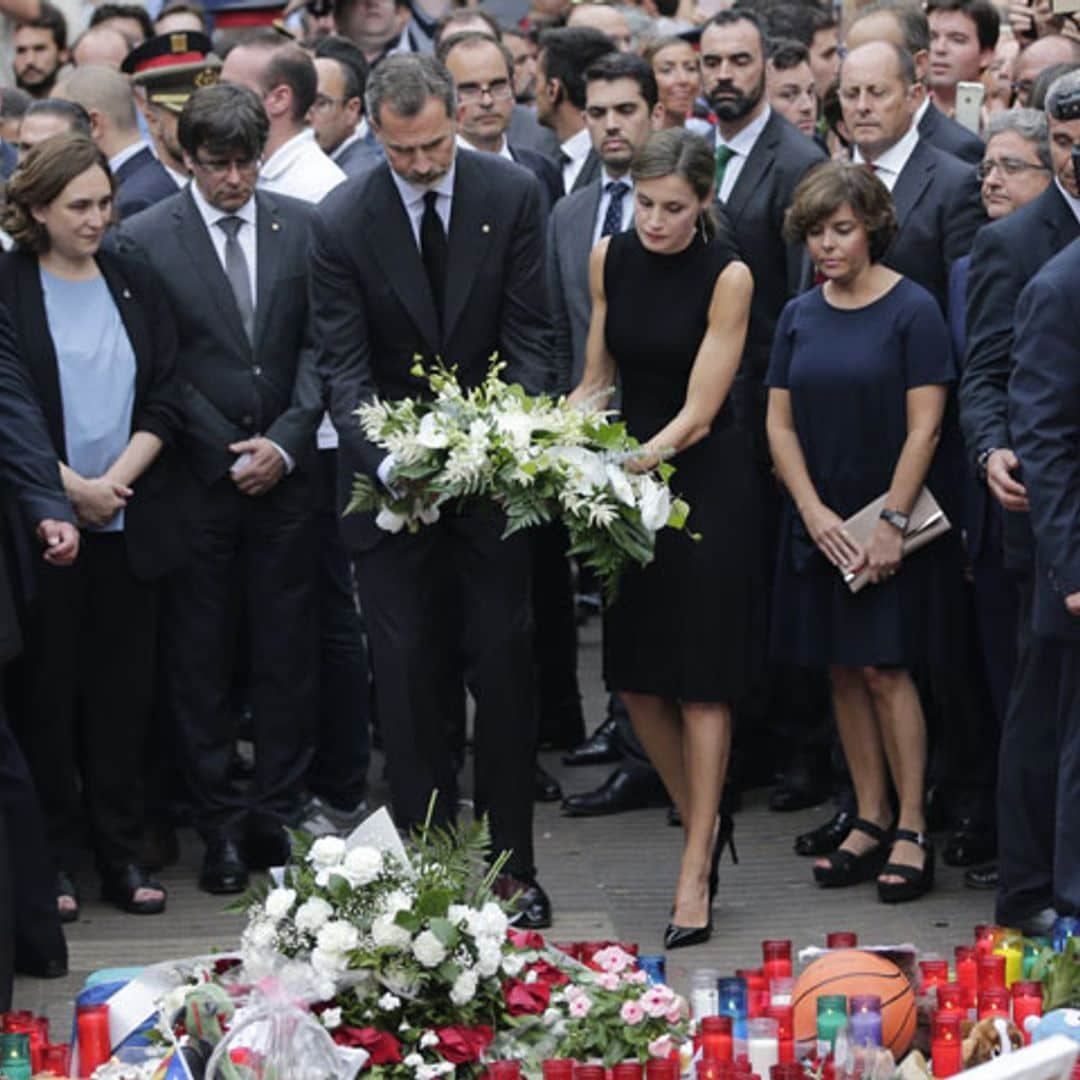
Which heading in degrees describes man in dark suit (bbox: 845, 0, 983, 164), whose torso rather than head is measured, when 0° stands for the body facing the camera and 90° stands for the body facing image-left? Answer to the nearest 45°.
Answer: approximately 45°

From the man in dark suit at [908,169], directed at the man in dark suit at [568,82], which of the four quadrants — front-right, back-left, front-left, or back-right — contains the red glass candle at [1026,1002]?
back-left

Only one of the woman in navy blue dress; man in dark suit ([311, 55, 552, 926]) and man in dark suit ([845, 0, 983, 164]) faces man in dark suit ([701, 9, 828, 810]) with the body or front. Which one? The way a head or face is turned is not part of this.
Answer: man in dark suit ([845, 0, 983, 164])

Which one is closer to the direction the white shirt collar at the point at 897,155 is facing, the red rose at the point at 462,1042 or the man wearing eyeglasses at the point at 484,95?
the red rose

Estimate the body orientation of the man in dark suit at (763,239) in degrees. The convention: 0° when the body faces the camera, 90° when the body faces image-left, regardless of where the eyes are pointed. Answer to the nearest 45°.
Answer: approximately 45°

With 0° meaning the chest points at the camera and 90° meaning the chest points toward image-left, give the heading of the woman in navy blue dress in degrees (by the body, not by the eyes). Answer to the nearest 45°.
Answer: approximately 45°

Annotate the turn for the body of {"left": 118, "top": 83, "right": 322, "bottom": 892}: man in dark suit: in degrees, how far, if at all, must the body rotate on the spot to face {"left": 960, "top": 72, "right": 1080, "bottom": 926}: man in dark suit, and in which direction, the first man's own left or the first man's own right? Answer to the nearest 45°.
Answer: approximately 45° to the first man's own left

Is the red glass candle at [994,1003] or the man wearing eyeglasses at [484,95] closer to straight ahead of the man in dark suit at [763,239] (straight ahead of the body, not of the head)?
the red glass candle

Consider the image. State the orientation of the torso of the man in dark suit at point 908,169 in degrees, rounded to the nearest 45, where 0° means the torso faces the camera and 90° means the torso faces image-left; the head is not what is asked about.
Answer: approximately 45°
